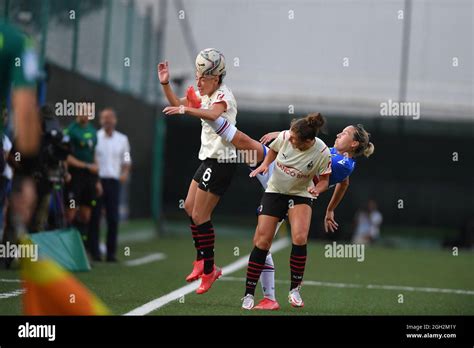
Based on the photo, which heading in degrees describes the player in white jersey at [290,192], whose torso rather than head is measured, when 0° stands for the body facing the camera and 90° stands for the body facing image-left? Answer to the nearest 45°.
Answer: approximately 0°

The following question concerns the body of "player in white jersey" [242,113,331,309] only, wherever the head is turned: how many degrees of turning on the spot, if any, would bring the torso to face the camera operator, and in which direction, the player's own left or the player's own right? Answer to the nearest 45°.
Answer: approximately 135° to the player's own right

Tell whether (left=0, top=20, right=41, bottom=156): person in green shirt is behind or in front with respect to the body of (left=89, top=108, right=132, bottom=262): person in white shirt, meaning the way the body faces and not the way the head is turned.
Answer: in front

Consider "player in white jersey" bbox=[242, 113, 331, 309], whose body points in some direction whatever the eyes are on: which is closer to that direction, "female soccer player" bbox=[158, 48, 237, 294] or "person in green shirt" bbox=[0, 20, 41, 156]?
the person in green shirt

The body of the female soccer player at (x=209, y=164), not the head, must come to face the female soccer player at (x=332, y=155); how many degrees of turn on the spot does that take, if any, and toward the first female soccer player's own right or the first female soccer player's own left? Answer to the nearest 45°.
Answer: approximately 135° to the first female soccer player's own left

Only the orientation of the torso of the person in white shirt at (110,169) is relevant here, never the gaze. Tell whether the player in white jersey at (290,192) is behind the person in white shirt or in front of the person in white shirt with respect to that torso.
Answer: in front

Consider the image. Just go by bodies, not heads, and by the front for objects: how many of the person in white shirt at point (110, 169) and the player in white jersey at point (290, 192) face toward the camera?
2

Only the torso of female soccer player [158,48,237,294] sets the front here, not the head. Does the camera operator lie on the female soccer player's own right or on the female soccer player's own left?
on the female soccer player's own right
